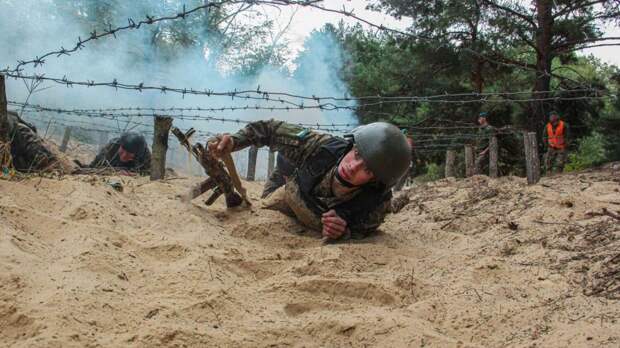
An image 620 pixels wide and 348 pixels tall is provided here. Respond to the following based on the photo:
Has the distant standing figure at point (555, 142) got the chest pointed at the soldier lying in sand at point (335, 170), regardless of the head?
yes

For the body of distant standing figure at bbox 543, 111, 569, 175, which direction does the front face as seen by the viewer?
toward the camera

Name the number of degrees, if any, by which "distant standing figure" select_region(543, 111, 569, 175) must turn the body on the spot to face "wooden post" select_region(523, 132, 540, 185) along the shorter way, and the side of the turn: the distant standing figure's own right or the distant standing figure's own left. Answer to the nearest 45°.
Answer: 0° — they already face it

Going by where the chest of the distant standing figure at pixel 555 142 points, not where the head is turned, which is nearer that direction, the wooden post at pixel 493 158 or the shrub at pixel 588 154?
the wooden post

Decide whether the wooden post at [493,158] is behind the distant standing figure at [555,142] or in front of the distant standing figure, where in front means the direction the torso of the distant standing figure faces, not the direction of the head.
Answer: in front

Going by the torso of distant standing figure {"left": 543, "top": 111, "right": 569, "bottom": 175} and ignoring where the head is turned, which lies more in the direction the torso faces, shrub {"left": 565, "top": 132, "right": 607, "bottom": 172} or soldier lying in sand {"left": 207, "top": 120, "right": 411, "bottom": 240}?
the soldier lying in sand

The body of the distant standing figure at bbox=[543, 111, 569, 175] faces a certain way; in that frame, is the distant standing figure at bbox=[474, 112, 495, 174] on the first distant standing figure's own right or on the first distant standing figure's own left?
on the first distant standing figure's own right

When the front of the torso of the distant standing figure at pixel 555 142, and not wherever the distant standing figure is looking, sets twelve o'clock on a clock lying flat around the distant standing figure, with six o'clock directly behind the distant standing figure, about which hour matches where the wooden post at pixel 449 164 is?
The wooden post is roughly at 2 o'clock from the distant standing figure.

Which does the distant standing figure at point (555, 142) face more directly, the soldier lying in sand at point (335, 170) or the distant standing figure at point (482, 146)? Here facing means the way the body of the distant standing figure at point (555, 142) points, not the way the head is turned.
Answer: the soldier lying in sand
